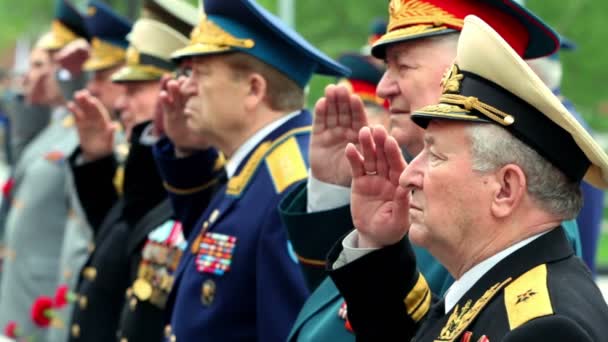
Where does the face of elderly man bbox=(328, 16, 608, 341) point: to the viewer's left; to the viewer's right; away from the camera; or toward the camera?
to the viewer's left

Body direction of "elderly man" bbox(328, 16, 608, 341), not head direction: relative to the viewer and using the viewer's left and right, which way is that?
facing to the left of the viewer
